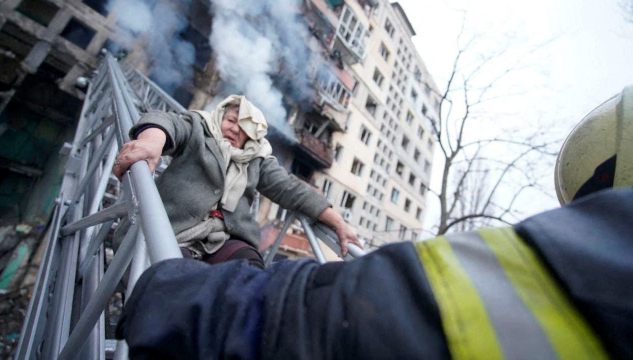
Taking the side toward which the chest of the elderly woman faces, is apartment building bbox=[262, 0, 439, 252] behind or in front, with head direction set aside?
behind

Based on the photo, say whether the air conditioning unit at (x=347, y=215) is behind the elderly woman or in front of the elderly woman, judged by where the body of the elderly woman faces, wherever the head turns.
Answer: behind

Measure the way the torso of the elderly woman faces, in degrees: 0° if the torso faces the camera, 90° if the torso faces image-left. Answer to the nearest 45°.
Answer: approximately 0°

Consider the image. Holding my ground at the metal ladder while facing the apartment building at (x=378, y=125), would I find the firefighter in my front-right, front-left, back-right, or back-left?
back-right

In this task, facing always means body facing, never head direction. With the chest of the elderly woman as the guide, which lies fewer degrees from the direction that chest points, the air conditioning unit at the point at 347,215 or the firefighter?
the firefighter

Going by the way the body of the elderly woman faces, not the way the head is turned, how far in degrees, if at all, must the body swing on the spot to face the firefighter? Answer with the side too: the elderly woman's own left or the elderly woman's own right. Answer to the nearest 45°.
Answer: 0° — they already face them
